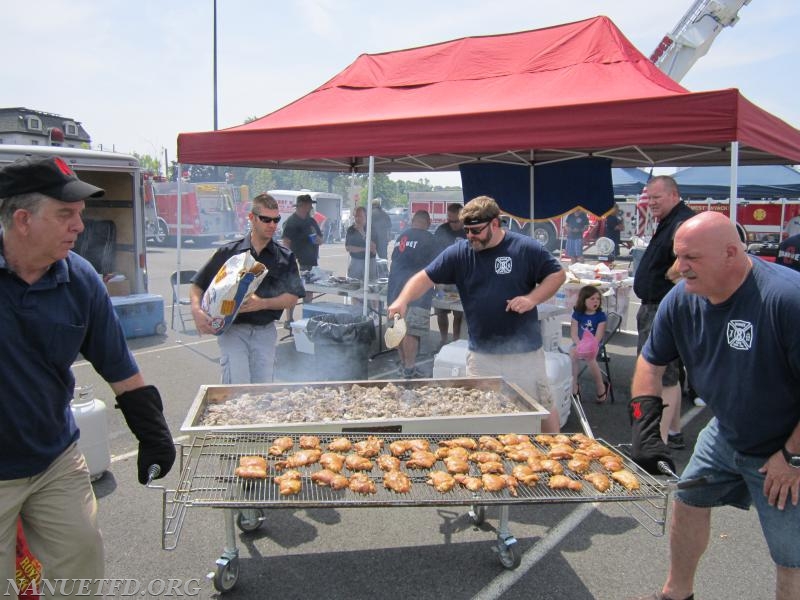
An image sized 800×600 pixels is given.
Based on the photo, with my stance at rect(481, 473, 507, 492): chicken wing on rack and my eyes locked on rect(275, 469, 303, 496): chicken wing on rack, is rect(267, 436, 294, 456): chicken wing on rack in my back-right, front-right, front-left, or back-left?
front-right

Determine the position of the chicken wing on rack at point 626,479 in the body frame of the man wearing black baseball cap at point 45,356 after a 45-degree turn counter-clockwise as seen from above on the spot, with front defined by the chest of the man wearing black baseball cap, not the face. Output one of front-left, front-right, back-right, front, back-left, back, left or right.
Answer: front

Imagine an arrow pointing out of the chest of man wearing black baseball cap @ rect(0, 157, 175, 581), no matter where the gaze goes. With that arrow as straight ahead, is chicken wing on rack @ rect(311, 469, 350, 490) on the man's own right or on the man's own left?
on the man's own left

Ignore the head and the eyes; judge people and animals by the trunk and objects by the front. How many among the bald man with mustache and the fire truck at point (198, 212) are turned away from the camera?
0

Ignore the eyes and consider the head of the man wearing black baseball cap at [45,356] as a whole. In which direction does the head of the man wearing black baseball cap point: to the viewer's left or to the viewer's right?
to the viewer's right

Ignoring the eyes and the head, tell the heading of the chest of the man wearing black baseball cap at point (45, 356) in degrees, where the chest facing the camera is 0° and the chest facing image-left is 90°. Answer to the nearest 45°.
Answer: approximately 315°

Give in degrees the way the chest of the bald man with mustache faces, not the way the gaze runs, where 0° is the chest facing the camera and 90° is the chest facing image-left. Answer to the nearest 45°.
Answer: approximately 45°

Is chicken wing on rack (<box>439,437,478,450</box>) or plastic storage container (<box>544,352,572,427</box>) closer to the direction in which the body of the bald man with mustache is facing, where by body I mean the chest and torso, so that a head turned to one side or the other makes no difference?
the chicken wing on rack

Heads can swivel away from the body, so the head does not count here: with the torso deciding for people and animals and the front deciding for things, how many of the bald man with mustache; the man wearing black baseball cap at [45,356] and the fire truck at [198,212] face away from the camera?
0

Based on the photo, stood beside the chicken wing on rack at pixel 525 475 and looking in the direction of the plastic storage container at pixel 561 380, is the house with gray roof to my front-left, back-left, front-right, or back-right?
front-left

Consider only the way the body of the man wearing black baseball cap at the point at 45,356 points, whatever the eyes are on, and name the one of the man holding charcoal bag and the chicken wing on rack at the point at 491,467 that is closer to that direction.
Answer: the chicken wing on rack
